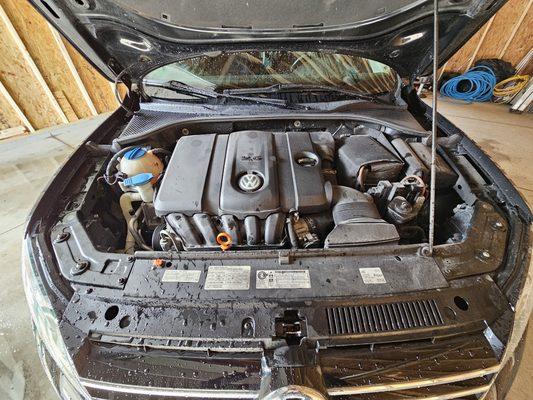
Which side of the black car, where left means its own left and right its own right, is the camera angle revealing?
front

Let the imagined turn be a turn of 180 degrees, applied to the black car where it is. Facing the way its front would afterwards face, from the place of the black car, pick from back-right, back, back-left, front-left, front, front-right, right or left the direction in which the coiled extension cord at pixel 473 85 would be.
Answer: front-right
